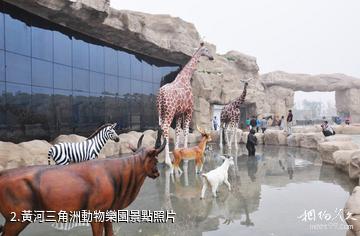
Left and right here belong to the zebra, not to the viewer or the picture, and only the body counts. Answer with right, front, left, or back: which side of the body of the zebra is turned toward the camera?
right

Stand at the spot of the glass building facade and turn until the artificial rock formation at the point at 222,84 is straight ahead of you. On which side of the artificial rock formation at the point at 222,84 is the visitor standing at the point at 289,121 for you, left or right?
right

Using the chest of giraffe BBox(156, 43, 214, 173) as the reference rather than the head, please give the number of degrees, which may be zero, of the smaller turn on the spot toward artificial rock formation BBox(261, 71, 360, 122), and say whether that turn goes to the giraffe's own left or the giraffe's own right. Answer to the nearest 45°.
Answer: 0° — it already faces it

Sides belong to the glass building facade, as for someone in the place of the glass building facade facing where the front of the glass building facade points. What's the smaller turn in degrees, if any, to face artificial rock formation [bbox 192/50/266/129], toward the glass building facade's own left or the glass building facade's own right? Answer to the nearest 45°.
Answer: approximately 90° to the glass building facade's own left

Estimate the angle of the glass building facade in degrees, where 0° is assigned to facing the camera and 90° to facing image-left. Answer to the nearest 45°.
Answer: approximately 315°

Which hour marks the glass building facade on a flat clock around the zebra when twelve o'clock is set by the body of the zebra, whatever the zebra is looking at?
The glass building facade is roughly at 9 o'clock from the zebra.

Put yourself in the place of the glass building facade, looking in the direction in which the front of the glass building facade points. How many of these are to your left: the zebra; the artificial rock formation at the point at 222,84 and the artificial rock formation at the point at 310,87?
2

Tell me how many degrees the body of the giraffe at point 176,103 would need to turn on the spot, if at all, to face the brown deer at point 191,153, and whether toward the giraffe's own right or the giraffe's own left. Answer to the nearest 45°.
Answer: approximately 135° to the giraffe's own right

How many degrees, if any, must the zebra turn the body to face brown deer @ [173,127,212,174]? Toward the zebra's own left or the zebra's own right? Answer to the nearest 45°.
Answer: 0° — it already faces it

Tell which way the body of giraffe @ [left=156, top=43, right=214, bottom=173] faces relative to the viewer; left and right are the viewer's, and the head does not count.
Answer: facing away from the viewer and to the right of the viewer
